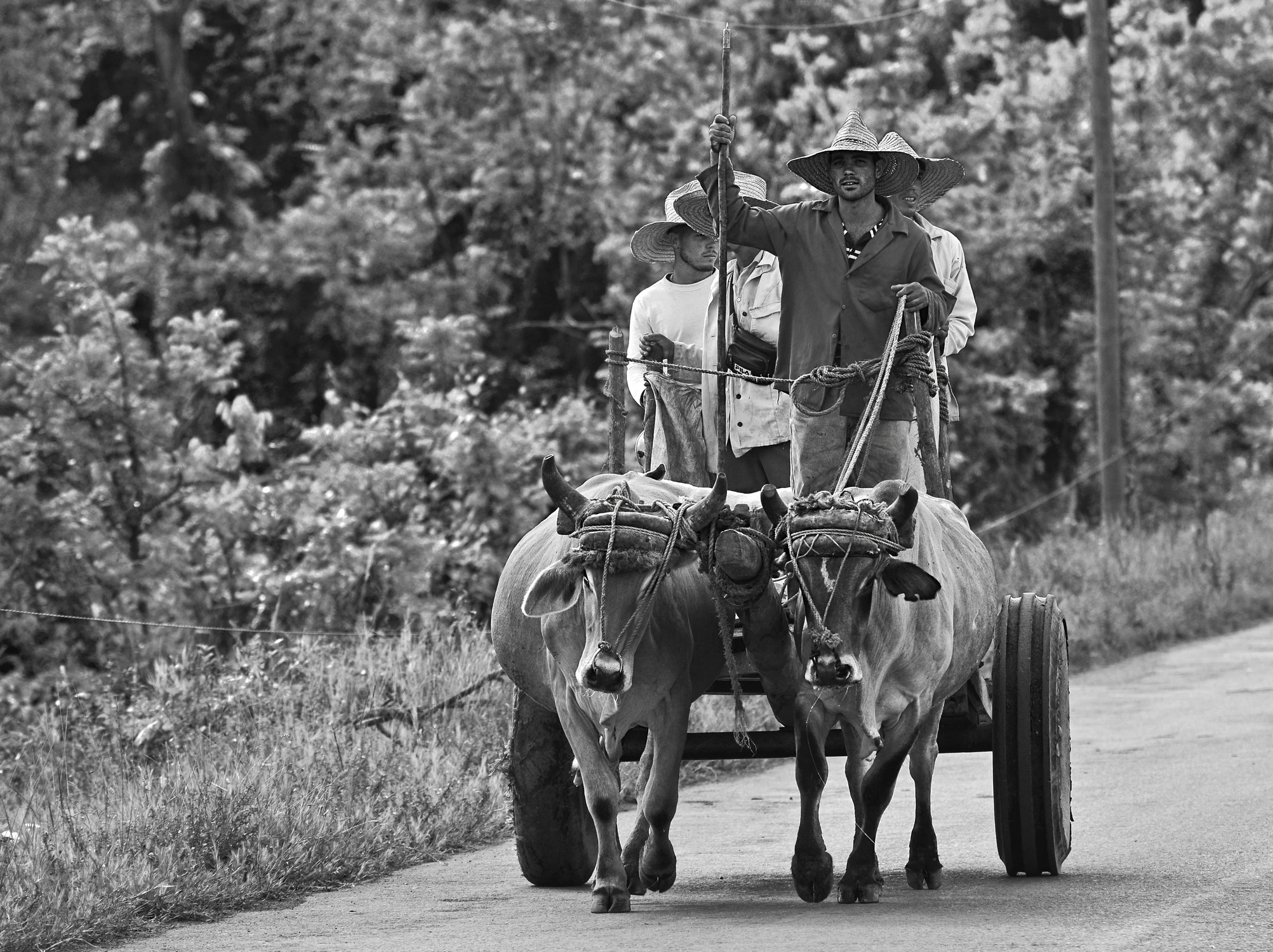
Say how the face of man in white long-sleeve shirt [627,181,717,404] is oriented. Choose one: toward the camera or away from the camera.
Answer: toward the camera

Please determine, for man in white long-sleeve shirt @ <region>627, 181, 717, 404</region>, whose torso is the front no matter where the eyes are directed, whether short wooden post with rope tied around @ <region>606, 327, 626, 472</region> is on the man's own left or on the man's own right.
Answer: on the man's own right

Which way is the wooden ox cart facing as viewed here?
toward the camera

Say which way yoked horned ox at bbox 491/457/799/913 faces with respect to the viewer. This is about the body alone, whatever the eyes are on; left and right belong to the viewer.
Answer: facing the viewer

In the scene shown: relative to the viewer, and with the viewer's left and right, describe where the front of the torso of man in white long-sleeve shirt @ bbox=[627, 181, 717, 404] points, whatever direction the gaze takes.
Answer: facing the viewer and to the right of the viewer

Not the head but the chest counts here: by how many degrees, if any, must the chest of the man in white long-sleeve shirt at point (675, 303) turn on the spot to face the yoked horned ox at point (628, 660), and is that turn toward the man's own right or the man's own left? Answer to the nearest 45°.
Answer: approximately 45° to the man's own right

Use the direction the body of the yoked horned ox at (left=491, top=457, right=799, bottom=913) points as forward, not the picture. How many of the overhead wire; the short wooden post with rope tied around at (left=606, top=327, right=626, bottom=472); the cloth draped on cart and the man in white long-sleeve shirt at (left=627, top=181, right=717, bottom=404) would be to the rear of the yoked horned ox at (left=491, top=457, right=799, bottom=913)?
4
